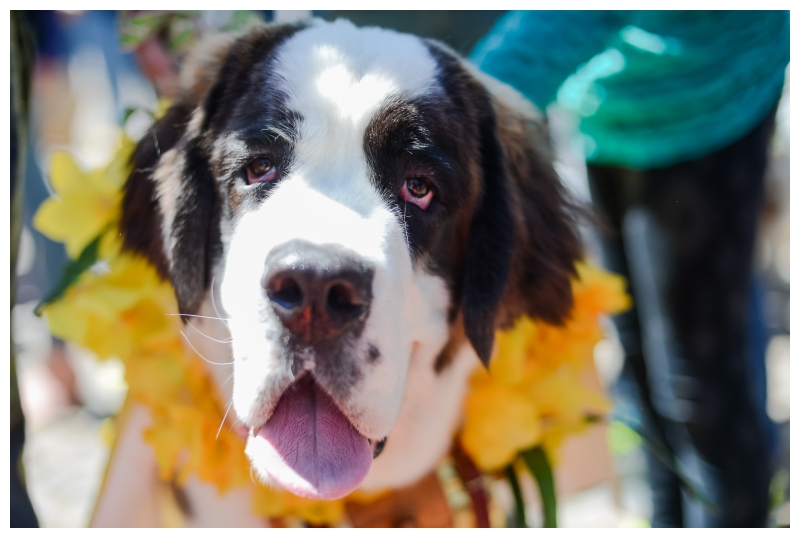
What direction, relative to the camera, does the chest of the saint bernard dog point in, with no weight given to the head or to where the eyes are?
toward the camera

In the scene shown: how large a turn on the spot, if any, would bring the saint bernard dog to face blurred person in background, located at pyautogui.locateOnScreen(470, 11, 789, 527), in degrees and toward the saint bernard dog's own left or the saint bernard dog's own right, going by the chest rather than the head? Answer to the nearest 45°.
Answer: approximately 135° to the saint bernard dog's own left
